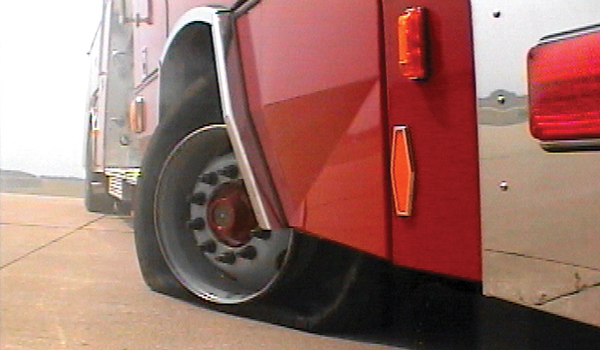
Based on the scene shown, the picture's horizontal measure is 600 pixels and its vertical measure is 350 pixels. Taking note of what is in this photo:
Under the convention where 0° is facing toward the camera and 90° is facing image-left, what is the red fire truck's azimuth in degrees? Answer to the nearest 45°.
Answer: approximately 315°
